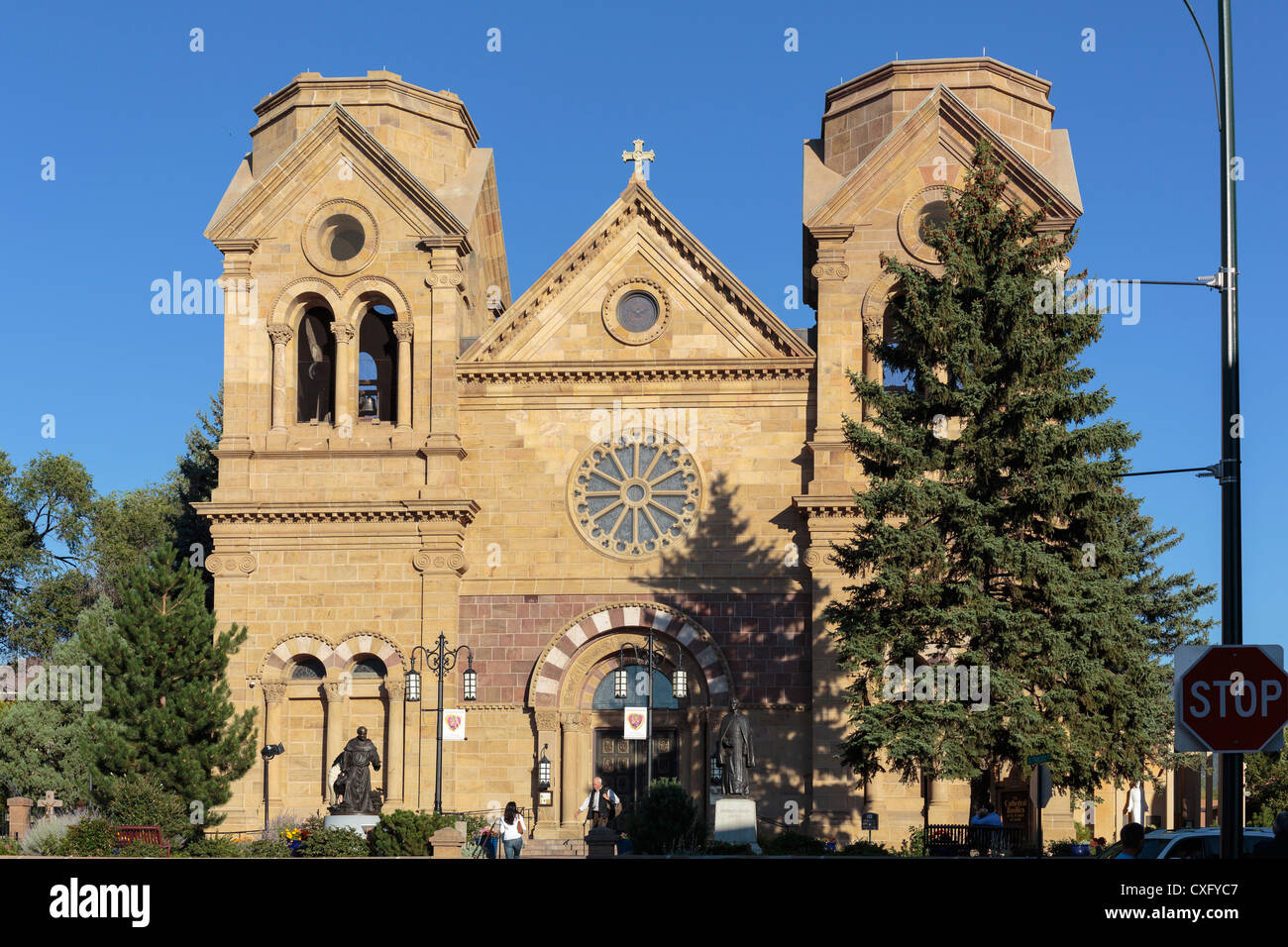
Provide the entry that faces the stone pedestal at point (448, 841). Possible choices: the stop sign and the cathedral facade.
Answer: the cathedral facade

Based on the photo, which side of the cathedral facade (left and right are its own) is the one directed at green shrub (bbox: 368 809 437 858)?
front

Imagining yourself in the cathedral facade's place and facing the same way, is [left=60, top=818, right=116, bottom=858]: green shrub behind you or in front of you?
in front

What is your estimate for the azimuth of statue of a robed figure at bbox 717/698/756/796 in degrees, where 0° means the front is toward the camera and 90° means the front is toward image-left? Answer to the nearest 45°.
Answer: approximately 0°

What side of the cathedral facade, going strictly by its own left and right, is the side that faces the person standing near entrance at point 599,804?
front
